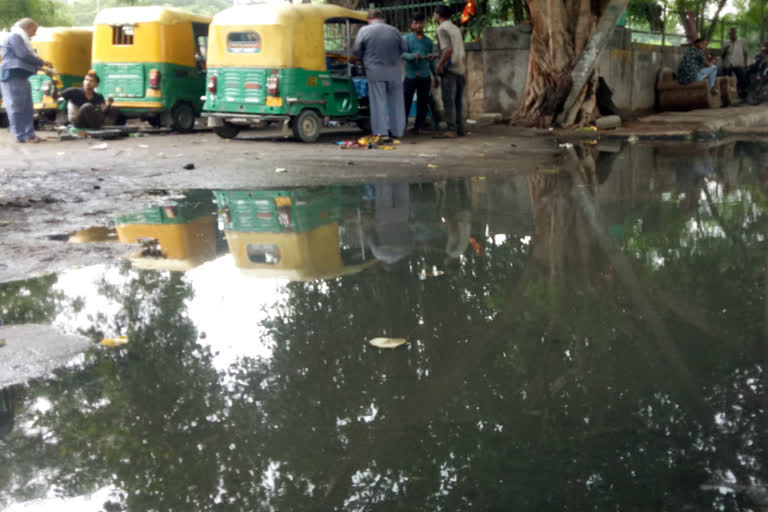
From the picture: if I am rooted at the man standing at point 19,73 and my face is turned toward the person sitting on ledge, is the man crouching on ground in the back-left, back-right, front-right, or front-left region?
front-left

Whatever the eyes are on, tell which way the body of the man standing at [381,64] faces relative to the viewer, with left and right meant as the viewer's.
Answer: facing away from the viewer

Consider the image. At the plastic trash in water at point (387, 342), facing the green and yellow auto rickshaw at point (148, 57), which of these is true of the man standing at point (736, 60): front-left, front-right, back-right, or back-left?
front-right

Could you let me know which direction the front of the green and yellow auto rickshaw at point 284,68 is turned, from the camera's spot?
facing away from the viewer and to the right of the viewer

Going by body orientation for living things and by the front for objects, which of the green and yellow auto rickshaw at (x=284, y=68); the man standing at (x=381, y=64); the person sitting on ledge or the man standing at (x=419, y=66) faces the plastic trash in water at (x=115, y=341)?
the man standing at (x=419, y=66)

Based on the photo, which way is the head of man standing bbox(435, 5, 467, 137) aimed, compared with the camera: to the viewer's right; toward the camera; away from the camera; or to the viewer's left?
to the viewer's left

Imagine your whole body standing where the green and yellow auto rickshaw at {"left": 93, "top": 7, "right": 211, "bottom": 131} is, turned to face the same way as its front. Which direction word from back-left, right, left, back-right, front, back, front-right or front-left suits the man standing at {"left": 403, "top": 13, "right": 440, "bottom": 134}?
right

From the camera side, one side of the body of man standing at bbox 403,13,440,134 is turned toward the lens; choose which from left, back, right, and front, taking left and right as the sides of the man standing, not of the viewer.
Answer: front

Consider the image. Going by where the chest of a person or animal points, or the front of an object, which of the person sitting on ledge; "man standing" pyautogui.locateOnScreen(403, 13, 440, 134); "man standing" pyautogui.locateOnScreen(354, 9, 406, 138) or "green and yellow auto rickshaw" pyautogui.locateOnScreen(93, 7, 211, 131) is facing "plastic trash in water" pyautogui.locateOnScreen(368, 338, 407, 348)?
"man standing" pyautogui.locateOnScreen(403, 13, 440, 134)

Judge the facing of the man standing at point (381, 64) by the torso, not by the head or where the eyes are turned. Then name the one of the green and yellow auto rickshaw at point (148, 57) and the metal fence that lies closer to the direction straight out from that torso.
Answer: the metal fence

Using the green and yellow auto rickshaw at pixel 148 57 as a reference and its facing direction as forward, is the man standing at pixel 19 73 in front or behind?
behind

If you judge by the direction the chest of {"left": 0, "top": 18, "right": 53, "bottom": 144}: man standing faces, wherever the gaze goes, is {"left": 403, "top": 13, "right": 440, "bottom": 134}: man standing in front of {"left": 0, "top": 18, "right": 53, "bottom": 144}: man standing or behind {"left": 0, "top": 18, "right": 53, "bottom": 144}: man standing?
in front

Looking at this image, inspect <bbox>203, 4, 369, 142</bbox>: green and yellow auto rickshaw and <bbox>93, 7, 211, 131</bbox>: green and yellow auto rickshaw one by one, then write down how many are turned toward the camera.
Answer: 0
